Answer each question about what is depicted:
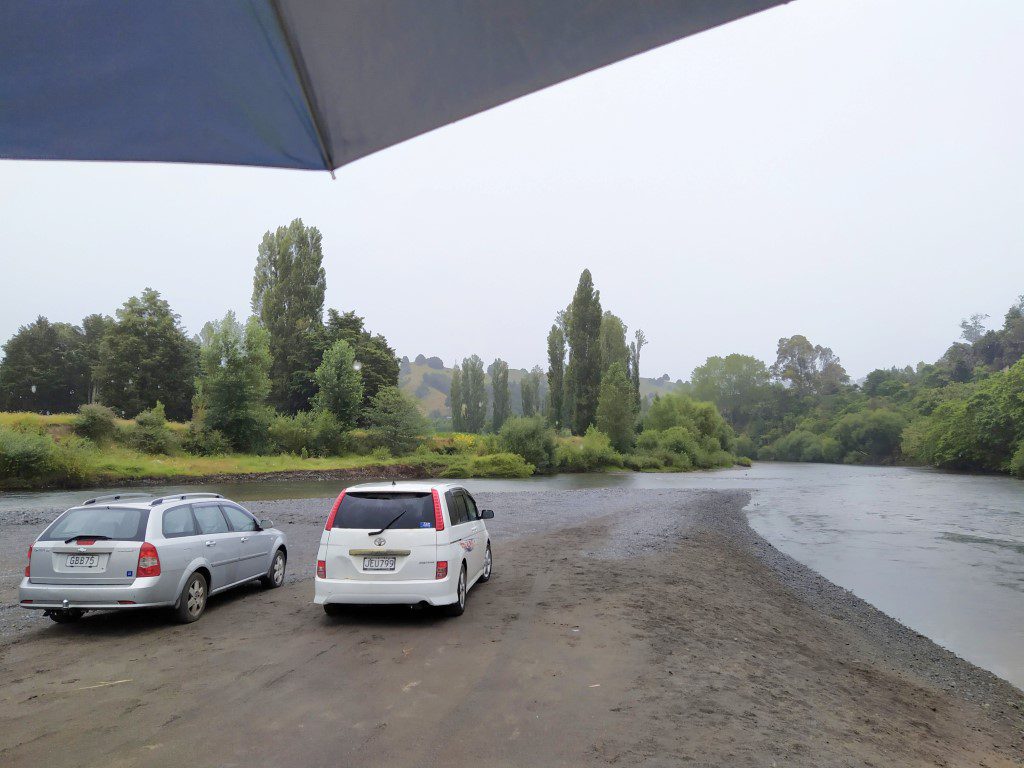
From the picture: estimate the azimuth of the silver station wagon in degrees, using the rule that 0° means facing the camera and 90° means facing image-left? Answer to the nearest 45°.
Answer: approximately 225°

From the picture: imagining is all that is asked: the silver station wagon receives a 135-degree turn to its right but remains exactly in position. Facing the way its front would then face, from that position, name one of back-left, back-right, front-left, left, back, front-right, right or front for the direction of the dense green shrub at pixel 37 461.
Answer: back

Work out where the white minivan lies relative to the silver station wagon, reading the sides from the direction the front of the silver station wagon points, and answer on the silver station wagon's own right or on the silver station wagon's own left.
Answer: on the silver station wagon's own right

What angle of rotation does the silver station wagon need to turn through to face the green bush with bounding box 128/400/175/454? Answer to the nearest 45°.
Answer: approximately 45° to its left

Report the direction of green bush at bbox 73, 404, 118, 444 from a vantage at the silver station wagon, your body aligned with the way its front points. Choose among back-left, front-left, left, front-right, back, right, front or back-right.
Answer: front-left

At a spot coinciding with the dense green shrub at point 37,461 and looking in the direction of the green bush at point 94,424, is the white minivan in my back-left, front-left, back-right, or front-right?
back-right
